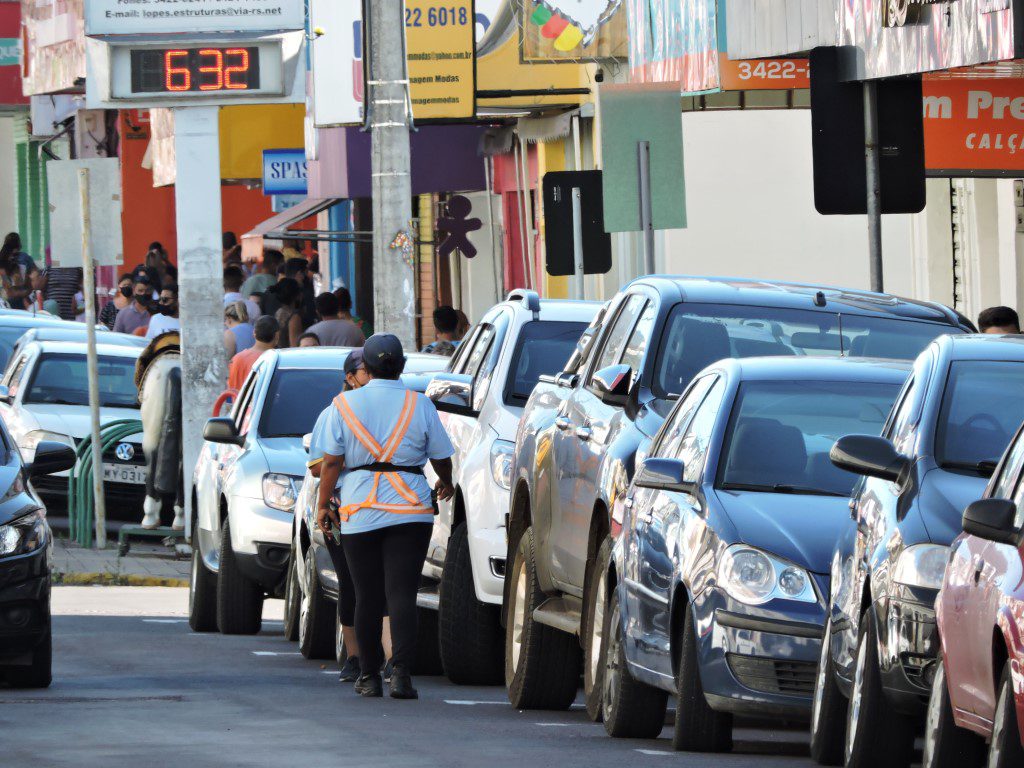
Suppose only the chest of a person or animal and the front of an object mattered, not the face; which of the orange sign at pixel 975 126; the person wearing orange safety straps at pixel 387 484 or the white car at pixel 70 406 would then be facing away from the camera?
the person wearing orange safety straps

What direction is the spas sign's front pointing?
toward the camera

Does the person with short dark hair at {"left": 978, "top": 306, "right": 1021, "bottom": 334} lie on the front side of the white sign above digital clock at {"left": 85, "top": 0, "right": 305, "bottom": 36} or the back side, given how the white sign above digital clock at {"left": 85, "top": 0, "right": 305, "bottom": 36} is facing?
on the front side

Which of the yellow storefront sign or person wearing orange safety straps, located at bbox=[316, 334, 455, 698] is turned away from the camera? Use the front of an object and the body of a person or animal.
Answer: the person wearing orange safety straps

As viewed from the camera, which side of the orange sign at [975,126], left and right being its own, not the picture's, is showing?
front

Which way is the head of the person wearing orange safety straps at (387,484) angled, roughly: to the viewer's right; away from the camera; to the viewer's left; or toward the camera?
away from the camera

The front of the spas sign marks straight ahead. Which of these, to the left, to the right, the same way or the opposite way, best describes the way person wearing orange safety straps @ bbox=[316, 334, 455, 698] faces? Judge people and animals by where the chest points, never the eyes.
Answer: the opposite way

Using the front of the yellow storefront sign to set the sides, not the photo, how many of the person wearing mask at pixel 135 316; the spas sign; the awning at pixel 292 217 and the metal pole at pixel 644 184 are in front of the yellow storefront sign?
1

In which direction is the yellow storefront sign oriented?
toward the camera

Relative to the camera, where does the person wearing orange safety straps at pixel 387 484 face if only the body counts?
away from the camera
